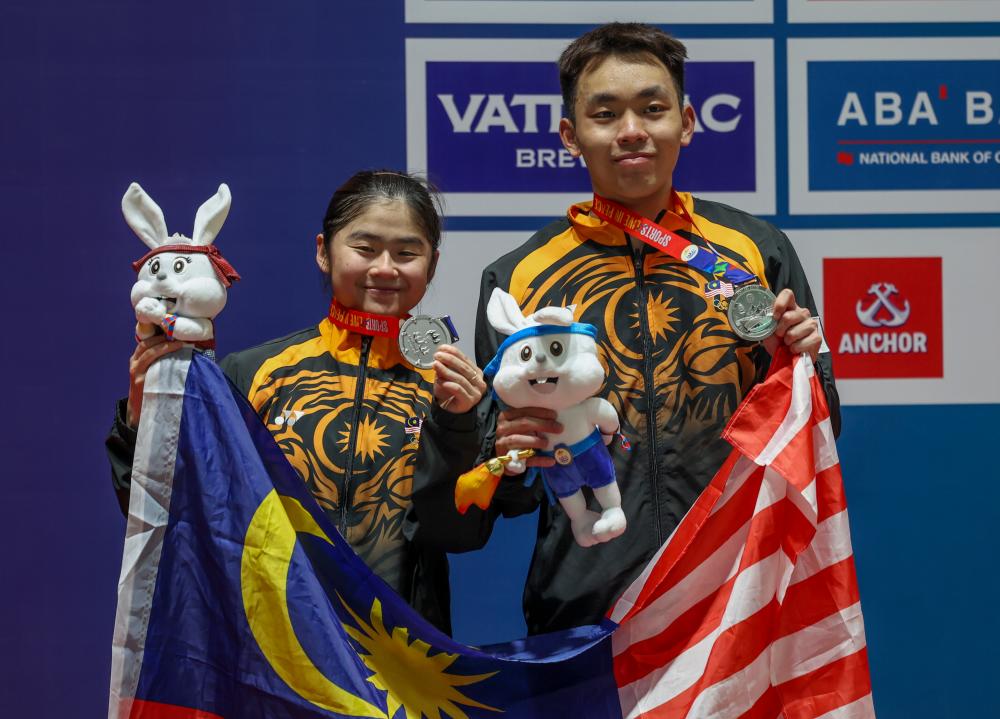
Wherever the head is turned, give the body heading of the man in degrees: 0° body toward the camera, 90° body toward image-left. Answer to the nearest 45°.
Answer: approximately 0°

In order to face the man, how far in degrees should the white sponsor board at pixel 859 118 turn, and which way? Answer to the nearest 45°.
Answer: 0° — it already faces them

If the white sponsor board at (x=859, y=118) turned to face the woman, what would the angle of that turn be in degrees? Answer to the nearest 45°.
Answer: approximately 45° to its right

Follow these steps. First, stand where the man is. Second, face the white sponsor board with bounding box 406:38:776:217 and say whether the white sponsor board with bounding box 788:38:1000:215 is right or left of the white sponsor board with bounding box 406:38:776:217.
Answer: right

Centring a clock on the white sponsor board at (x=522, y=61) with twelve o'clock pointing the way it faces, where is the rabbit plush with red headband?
The rabbit plush with red headband is roughly at 1 o'clock from the white sponsor board.

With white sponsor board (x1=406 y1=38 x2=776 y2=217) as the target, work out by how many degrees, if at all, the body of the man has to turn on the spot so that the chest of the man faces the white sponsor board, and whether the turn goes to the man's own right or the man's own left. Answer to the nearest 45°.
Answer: approximately 180°

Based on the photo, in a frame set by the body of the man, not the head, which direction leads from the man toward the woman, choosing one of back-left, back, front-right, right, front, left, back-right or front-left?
right

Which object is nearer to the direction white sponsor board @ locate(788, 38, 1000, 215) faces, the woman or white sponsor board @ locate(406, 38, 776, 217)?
the woman

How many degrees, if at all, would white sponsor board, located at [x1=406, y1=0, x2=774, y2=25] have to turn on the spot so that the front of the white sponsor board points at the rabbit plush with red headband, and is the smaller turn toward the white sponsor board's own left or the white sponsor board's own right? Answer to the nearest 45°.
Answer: approximately 45° to the white sponsor board's own right

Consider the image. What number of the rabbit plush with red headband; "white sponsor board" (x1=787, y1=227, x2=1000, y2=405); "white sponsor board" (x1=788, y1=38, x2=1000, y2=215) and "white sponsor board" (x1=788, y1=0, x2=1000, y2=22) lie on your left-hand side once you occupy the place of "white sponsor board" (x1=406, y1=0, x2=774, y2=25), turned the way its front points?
3

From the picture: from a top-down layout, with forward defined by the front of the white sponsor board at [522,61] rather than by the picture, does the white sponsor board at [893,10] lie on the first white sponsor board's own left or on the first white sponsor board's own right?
on the first white sponsor board's own left
